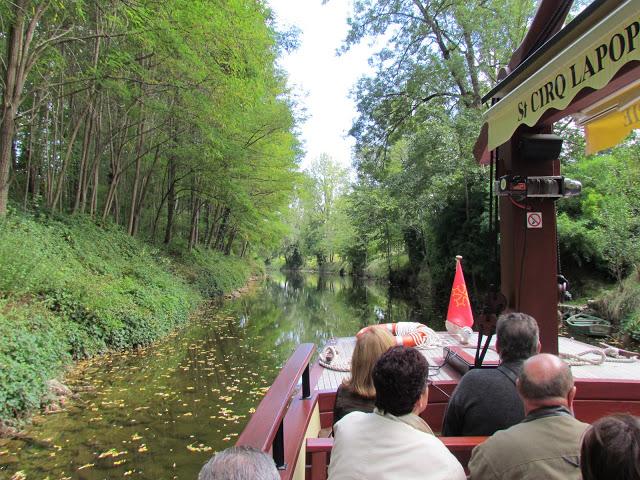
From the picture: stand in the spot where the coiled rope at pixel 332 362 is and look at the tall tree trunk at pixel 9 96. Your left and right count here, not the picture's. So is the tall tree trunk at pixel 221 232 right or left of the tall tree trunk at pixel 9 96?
right

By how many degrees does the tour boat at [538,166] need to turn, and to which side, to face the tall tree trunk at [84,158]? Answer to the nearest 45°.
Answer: approximately 45° to its left

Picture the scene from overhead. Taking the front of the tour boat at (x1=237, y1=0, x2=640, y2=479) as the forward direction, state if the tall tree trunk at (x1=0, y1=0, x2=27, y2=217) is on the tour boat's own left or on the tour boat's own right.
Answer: on the tour boat's own left

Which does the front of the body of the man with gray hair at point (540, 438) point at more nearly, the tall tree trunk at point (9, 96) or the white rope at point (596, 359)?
the white rope

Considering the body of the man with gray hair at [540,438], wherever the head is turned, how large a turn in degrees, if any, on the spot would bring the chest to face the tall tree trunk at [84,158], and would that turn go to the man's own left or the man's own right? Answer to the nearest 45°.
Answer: approximately 45° to the man's own left

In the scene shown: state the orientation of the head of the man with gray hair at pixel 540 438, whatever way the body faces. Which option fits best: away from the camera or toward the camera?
away from the camera

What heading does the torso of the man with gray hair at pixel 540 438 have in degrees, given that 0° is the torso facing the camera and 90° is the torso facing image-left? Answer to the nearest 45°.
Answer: approximately 180°

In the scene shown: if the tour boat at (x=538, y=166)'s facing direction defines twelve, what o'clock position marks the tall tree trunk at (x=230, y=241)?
The tall tree trunk is roughly at 11 o'clock from the tour boat.

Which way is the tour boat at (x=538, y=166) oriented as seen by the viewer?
away from the camera

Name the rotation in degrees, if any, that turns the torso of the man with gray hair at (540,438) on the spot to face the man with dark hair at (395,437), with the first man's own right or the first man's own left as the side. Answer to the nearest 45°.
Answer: approximately 135° to the first man's own left

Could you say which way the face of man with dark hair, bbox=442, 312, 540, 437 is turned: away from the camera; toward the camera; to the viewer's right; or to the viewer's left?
away from the camera

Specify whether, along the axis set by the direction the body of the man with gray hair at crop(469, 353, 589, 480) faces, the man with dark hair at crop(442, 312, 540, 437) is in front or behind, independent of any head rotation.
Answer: in front
